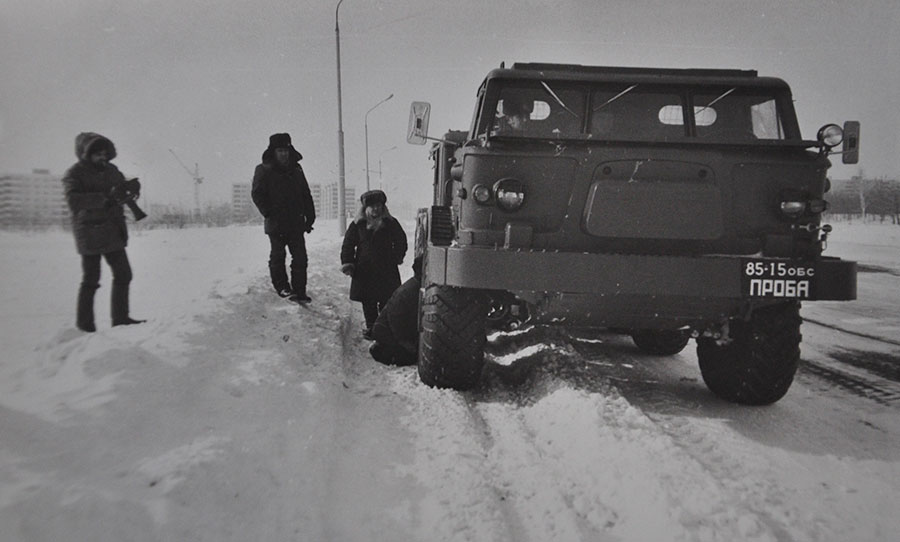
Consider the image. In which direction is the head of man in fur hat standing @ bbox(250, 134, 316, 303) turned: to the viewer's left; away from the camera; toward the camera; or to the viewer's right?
toward the camera

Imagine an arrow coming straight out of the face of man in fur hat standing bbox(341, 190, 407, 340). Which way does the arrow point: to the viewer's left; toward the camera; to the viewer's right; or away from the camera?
toward the camera

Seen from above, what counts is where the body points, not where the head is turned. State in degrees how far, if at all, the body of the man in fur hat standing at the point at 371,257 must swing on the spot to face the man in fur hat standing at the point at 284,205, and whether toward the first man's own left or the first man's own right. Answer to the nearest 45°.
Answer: approximately 135° to the first man's own right

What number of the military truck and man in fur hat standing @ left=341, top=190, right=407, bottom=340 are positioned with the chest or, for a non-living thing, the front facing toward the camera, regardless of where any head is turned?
2

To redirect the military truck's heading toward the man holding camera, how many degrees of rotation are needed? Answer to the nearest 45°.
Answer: approximately 90° to its right

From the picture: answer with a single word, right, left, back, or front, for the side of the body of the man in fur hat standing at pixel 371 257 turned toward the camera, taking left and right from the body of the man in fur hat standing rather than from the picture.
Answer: front

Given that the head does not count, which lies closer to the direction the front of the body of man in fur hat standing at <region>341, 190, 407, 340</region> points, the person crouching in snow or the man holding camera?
the person crouching in snow

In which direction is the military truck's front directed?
toward the camera
